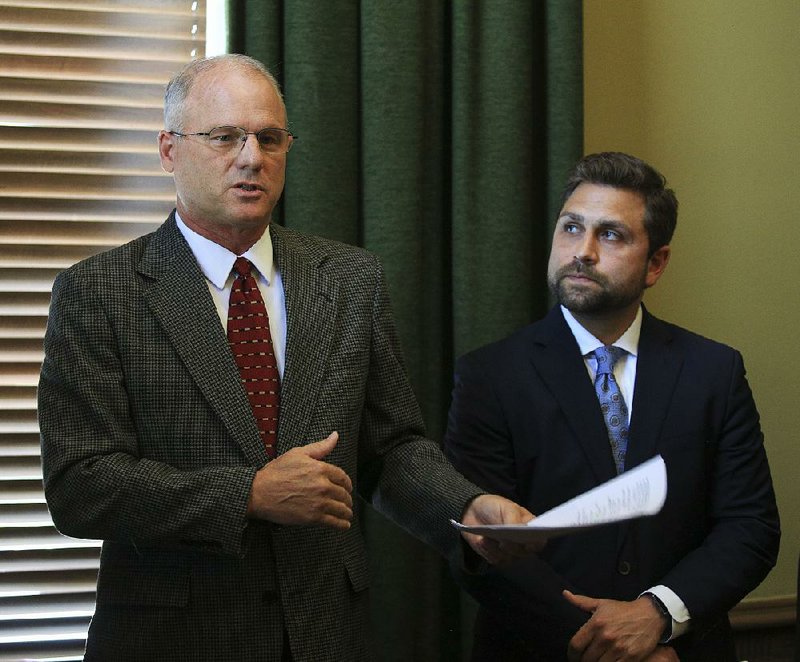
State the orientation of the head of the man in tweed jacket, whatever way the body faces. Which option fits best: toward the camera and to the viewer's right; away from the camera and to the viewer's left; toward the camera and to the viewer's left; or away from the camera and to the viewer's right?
toward the camera and to the viewer's right

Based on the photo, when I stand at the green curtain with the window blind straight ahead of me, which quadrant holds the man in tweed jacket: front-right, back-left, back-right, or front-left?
front-left

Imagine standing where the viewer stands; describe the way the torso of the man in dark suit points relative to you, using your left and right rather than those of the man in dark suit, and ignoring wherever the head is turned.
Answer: facing the viewer

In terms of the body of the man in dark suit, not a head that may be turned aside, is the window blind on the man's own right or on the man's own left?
on the man's own right

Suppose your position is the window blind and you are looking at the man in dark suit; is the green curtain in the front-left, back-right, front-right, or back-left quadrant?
front-left

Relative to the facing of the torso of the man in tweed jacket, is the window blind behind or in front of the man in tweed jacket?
behind

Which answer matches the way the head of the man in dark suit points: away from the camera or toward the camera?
toward the camera
